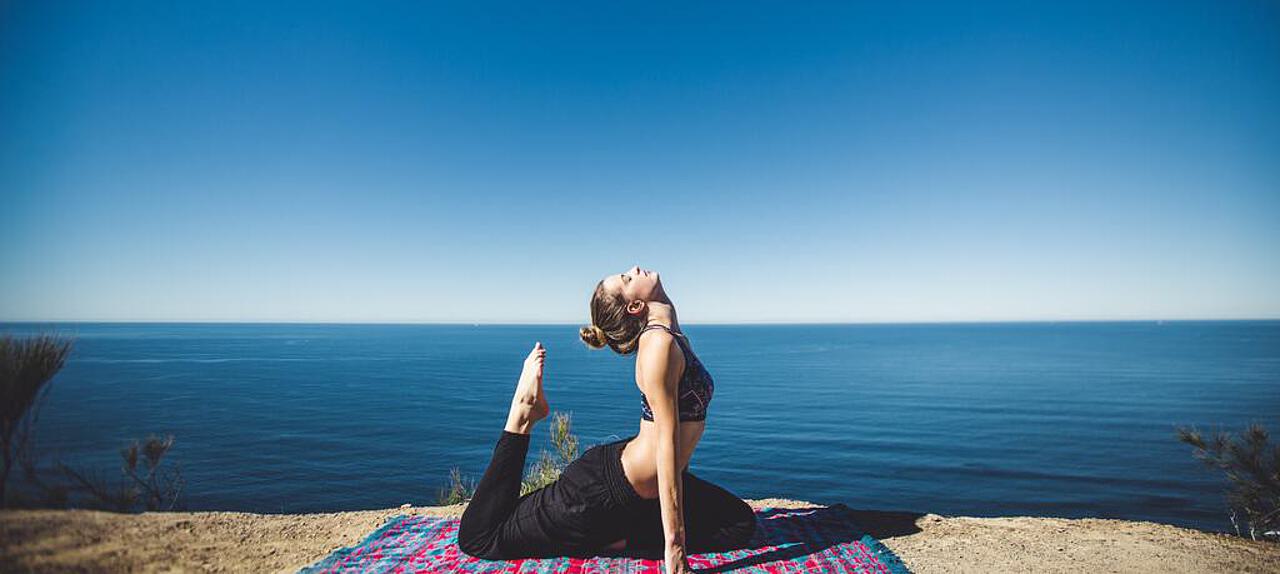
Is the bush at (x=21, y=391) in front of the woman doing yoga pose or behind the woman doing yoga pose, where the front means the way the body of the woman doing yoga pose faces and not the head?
behind

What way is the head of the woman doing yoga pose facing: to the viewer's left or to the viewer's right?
to the viewer's right

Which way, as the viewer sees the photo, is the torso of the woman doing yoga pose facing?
to the viewer's right
